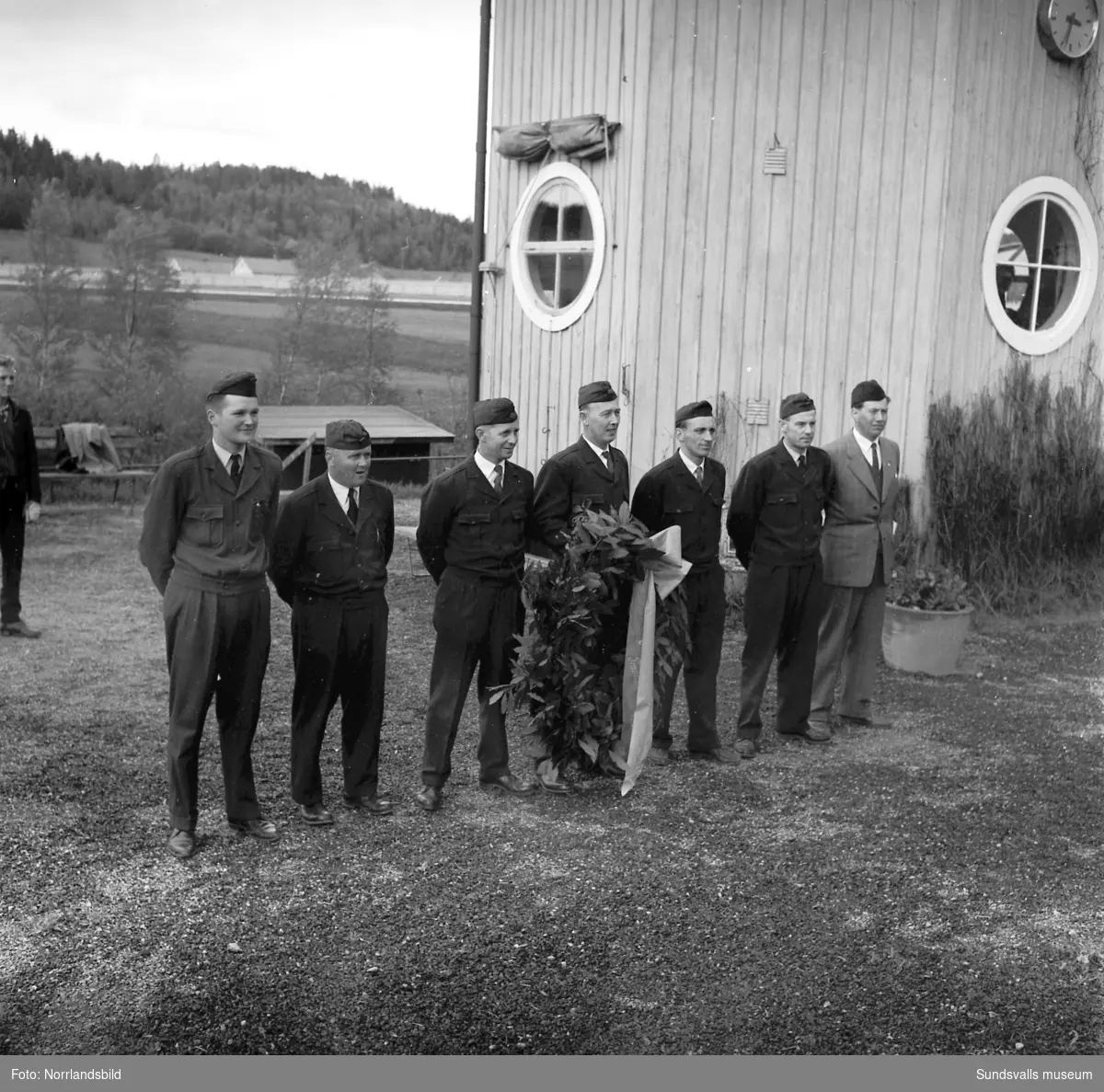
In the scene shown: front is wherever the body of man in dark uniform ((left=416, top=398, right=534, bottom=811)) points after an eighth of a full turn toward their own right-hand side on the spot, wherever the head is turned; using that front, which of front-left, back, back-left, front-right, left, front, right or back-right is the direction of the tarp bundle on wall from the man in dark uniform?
back

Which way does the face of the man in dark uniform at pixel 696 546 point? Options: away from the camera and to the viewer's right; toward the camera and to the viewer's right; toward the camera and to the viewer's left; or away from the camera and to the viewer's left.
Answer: toward the camera and to the viewer's right

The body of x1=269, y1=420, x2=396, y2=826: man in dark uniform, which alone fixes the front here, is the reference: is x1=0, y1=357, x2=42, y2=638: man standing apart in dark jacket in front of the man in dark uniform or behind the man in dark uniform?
behind

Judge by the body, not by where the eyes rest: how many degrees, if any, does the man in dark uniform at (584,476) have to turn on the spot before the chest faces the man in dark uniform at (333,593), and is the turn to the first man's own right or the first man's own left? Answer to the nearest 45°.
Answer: approximately 90° to the first man's own right

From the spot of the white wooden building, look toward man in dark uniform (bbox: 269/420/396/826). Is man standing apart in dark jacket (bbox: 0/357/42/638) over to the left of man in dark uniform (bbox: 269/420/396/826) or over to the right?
right

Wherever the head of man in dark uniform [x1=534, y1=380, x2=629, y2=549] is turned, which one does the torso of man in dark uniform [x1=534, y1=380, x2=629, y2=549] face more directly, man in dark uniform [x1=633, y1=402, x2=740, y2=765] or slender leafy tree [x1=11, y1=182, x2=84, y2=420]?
the man in dark uniform

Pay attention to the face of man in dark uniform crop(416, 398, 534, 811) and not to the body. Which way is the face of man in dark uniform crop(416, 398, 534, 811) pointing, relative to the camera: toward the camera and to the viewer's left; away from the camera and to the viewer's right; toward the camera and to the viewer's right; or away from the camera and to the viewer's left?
toward the camera and to the viewer's right

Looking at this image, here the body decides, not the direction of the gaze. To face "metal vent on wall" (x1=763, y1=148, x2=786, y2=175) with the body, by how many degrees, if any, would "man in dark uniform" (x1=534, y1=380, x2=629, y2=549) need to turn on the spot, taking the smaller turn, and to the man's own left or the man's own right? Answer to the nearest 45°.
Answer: approximately 135° to the man's own left

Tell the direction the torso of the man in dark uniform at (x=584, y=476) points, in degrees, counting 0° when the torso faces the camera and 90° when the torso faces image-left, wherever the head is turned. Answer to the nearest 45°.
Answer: approximately 315°

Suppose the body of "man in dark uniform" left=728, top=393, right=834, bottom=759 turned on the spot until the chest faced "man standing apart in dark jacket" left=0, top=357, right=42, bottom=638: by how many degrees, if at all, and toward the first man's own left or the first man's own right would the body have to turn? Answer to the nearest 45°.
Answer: approximately 135° to the first man's own right
